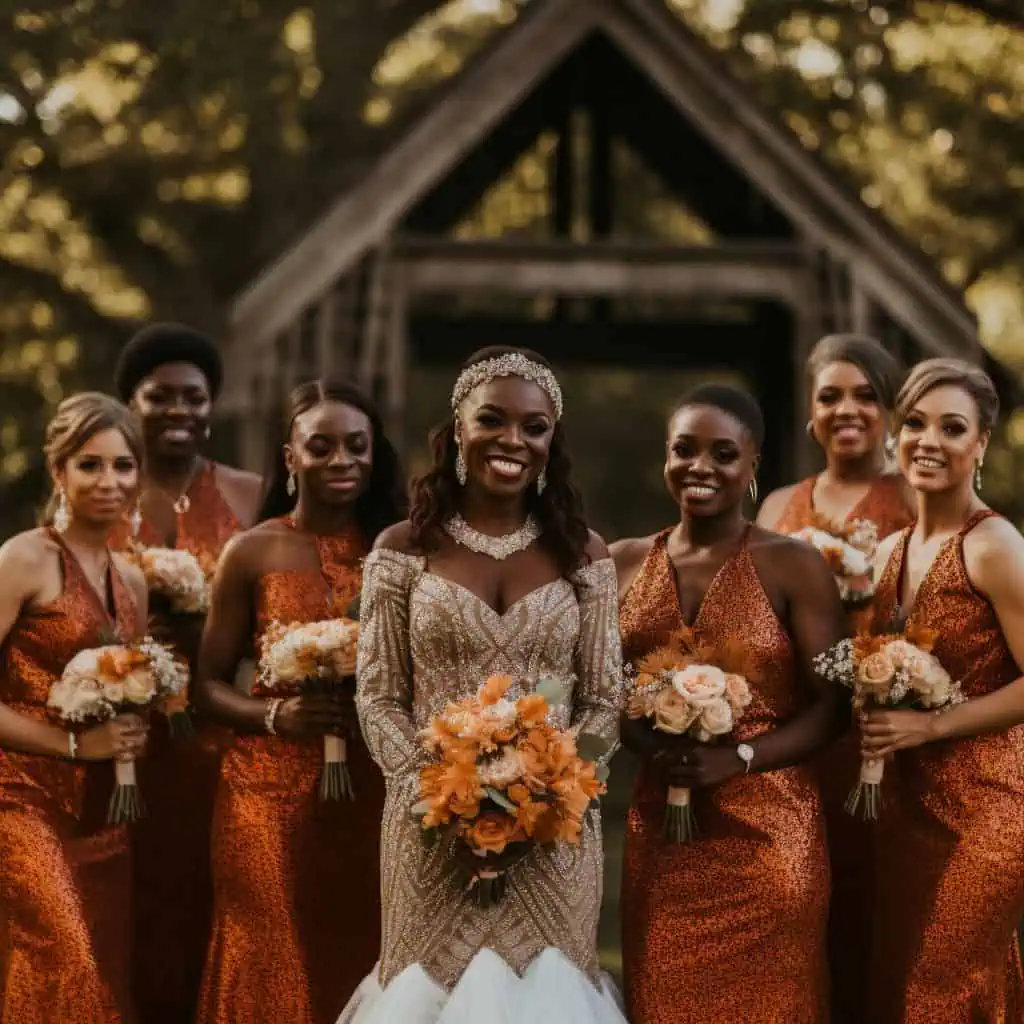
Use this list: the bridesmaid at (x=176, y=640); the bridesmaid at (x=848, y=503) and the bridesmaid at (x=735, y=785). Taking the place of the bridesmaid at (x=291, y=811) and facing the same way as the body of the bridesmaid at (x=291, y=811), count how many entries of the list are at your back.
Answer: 1

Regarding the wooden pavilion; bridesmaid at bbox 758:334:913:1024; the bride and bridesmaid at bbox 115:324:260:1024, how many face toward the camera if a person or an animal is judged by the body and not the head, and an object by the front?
4

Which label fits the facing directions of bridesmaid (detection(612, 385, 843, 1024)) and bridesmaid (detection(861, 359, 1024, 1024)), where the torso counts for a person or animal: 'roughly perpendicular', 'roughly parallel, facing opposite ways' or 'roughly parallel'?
roughly parallel

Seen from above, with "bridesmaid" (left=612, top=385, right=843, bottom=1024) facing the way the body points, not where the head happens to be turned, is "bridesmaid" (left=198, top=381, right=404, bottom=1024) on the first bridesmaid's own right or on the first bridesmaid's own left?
on the first bridesmaid's own right

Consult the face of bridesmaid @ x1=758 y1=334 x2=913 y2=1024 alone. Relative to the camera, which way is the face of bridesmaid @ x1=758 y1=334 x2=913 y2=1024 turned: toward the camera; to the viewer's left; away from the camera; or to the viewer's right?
toward the camera

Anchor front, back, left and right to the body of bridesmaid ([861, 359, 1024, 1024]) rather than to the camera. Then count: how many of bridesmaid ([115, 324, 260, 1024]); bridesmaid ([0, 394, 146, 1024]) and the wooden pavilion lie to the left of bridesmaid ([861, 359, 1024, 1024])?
0

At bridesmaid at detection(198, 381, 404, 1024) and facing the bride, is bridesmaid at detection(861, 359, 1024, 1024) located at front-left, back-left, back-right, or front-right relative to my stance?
front-left

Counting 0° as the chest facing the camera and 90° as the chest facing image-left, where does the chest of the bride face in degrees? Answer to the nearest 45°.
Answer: approximately 0°

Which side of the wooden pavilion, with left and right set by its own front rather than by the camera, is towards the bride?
front

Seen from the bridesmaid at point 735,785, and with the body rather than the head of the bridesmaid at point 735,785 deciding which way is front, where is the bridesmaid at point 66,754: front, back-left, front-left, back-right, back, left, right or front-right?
front-right

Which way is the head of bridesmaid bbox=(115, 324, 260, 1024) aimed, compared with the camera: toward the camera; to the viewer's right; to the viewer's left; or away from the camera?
toward the camera

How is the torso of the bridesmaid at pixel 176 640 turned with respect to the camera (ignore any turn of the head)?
toward the camera
